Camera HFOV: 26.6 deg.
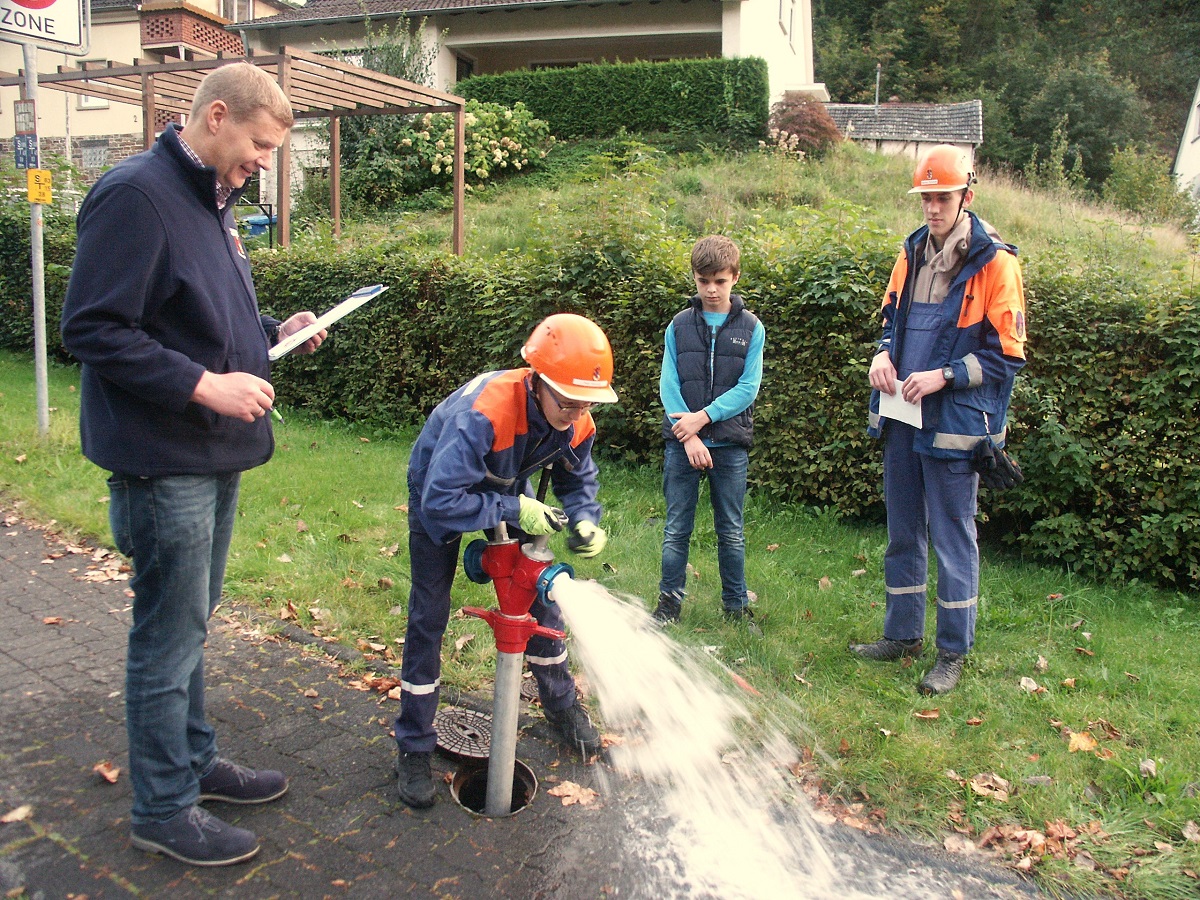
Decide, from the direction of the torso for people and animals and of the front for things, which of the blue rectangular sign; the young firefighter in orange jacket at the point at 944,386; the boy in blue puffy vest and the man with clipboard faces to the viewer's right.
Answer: the man with clipboard

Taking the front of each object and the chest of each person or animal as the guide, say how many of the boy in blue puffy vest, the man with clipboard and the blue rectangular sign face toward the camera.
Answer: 2

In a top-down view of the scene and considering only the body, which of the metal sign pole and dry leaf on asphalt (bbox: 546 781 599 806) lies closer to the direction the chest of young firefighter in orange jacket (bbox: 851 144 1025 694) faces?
the dry leaf on asphalt

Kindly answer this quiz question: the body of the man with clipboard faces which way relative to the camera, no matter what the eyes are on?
to the viewer's right

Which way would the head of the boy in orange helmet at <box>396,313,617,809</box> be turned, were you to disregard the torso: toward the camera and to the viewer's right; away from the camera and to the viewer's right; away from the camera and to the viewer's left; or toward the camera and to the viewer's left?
toward the camera and to the viewer's right

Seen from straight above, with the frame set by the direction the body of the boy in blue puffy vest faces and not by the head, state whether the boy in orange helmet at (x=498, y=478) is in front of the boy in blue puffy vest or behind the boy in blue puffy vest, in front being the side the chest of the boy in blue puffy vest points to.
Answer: in front

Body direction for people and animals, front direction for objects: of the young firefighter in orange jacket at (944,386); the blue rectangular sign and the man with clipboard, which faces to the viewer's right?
the man with clipboard

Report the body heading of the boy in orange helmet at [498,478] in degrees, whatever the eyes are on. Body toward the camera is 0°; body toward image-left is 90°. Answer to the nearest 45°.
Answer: approximately 315°

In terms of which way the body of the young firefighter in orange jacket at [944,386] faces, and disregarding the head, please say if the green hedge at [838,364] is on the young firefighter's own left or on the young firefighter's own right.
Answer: on the young firefighter's own right

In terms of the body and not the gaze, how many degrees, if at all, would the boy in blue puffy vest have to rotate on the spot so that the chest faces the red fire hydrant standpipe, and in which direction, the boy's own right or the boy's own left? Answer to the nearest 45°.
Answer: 0° — they already face it

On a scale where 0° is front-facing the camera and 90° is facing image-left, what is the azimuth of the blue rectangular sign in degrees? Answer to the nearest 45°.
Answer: approximately 0°

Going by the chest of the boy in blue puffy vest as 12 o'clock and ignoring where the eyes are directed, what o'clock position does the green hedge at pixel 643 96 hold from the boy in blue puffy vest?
The green hedge is roughly at 6 o'clock from the boy in blue puffy vest.

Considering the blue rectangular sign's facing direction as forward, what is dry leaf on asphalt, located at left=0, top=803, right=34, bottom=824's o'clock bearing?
The dry leaf on asphalt is roughly at 12 o'clock from the blue rectangular sign.
